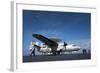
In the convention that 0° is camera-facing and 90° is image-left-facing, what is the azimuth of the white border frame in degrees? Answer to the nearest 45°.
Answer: approximately 315°
